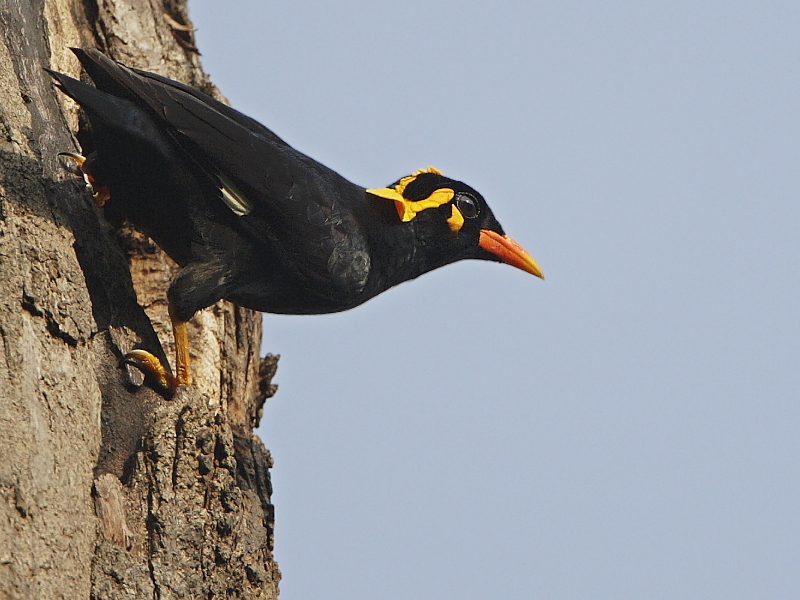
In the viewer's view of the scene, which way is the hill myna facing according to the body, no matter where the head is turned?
to the viewer's right
